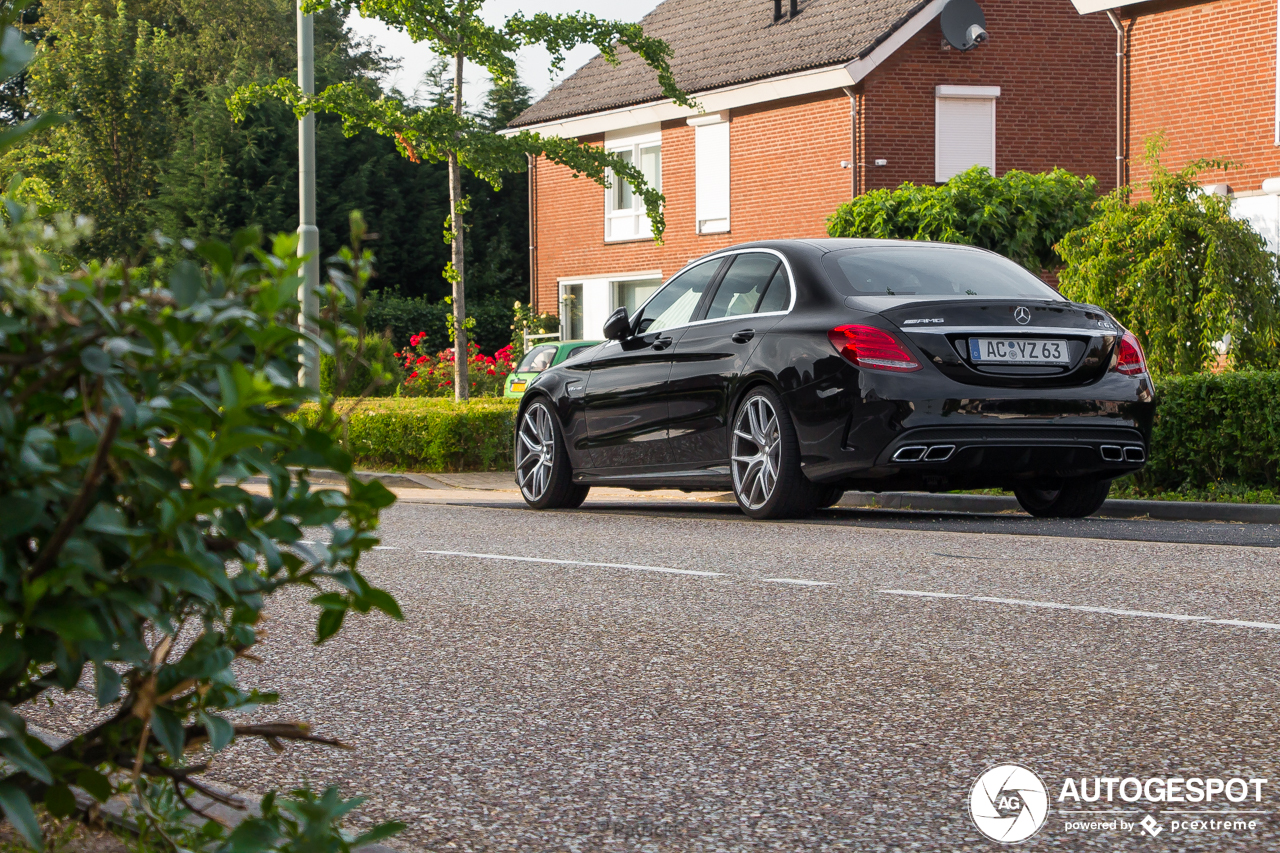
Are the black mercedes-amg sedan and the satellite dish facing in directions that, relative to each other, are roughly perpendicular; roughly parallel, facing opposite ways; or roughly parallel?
roughly parallel, facing opposite ways

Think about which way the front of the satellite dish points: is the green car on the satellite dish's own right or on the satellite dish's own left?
on the satellite dish's own right

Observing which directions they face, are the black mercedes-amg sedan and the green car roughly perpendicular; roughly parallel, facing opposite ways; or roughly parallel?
roughly perpendicular

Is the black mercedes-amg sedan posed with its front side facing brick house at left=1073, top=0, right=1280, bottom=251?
no

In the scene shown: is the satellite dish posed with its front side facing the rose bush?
no

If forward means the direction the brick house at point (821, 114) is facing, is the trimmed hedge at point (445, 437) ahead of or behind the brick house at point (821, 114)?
ahead

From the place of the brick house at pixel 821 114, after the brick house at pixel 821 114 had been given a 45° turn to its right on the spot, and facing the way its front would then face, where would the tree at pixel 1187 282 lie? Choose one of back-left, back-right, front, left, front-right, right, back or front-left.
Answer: left

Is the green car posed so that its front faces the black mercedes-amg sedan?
no

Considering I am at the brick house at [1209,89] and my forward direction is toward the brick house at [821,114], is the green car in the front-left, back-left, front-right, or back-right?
front-left

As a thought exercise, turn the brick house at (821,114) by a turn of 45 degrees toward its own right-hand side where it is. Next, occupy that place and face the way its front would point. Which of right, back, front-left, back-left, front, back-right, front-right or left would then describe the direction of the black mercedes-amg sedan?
left

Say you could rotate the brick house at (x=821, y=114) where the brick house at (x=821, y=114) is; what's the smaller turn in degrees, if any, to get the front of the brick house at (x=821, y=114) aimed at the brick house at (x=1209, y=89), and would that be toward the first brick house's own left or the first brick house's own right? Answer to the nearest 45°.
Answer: approximately 90° to the first brick house's own left

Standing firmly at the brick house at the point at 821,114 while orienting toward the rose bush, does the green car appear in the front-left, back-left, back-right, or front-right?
front-left

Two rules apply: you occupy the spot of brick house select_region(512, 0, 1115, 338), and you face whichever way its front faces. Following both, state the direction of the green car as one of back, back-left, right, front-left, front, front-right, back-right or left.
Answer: front

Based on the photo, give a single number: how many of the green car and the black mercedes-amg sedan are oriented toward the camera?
0
